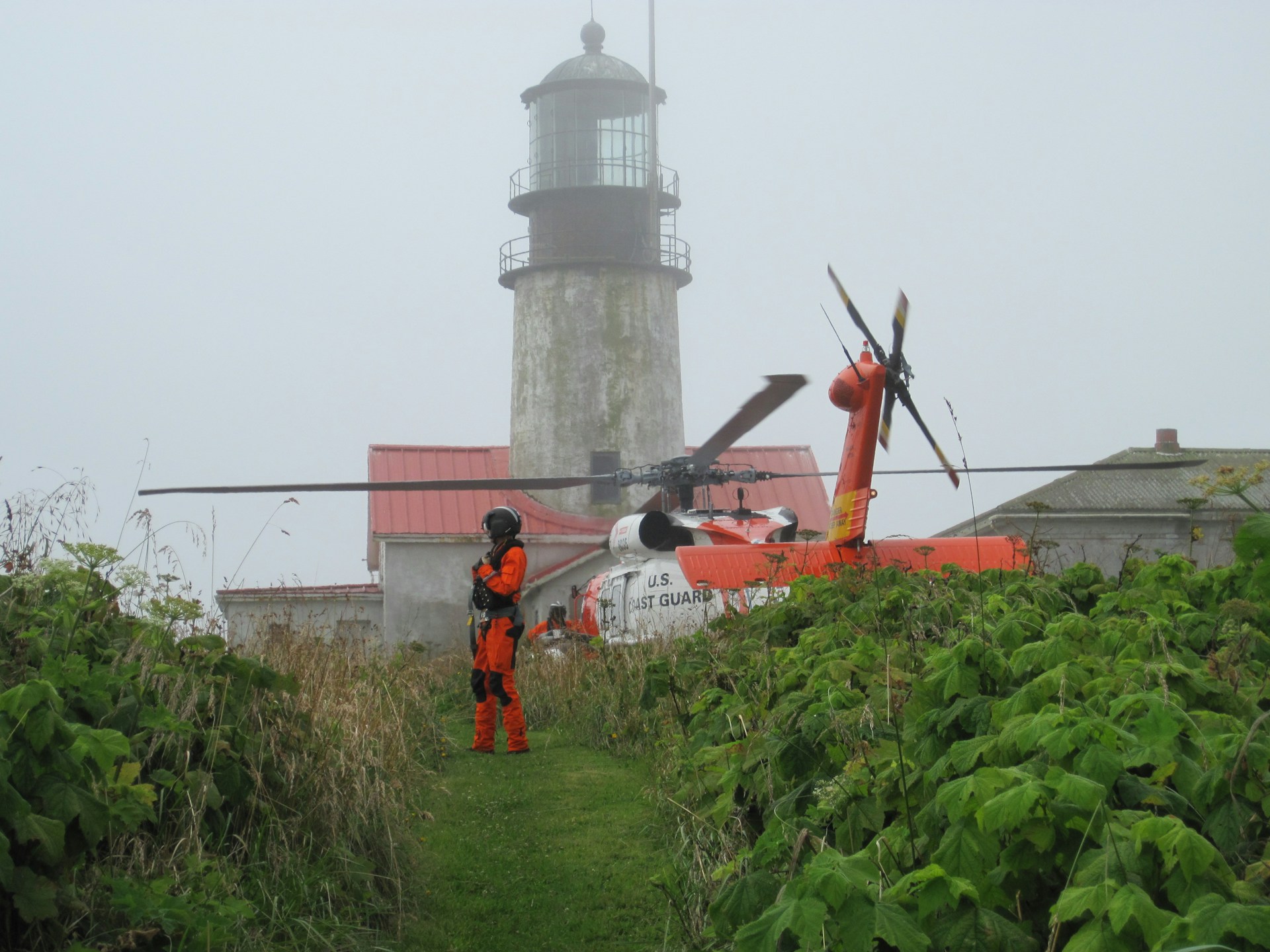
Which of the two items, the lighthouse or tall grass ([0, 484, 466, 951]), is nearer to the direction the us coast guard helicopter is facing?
the lighthouse

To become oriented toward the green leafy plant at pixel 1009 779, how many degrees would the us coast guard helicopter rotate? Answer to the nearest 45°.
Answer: approximately 135° to its left

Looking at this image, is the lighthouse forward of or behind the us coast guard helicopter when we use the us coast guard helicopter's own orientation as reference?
forward

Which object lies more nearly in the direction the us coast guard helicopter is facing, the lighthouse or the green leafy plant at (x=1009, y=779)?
the lighthouse

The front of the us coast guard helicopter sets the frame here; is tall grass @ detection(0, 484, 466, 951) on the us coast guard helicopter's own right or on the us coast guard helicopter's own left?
on the us coast guard helicopter's own left

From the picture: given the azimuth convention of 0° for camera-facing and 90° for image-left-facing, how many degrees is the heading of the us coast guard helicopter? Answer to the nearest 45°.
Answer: approximately 135°
